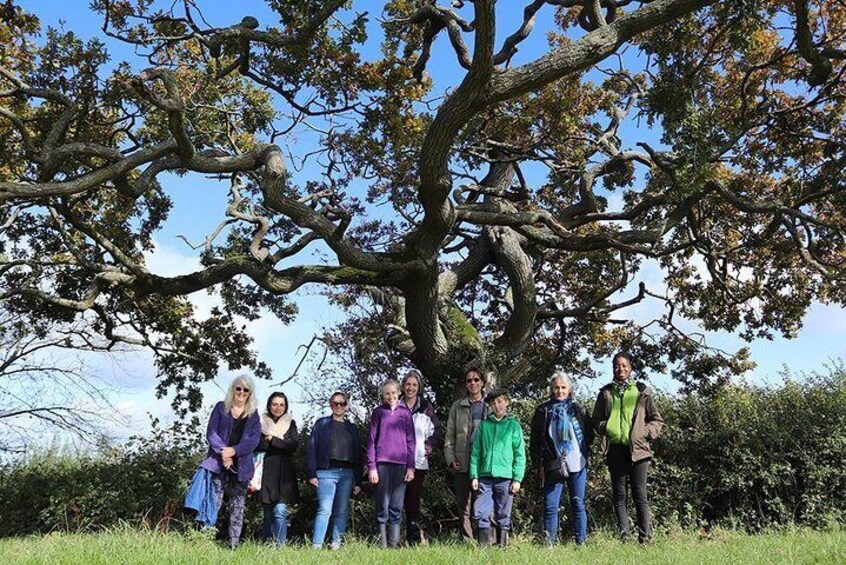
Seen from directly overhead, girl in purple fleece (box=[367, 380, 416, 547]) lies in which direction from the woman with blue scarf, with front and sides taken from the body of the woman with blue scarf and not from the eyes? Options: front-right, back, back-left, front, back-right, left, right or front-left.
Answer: right

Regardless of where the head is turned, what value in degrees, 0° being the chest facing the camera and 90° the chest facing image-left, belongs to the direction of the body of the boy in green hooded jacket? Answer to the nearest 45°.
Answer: approximately 0°

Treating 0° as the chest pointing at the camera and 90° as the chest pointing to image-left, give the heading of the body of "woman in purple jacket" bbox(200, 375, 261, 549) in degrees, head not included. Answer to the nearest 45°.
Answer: approximately 0°

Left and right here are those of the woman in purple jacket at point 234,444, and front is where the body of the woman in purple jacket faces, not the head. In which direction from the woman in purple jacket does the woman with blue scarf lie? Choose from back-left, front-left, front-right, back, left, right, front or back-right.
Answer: left

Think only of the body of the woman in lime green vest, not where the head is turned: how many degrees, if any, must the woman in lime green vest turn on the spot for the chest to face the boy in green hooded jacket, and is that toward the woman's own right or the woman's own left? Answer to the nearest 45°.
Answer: approximately 90° to the woman's own right

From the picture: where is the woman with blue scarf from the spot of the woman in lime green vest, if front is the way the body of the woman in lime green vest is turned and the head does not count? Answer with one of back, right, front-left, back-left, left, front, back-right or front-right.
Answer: right

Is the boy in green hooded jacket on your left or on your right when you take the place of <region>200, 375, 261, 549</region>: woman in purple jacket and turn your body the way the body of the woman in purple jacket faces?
on your left
